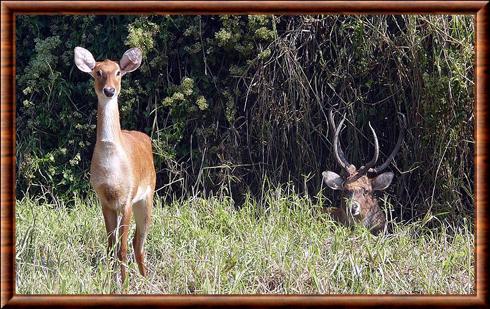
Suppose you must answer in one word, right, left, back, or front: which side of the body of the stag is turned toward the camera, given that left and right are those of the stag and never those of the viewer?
front

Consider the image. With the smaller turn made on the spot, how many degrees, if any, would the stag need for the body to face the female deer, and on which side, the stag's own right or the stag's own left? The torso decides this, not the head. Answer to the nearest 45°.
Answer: approximately 45° to the stag's own right
